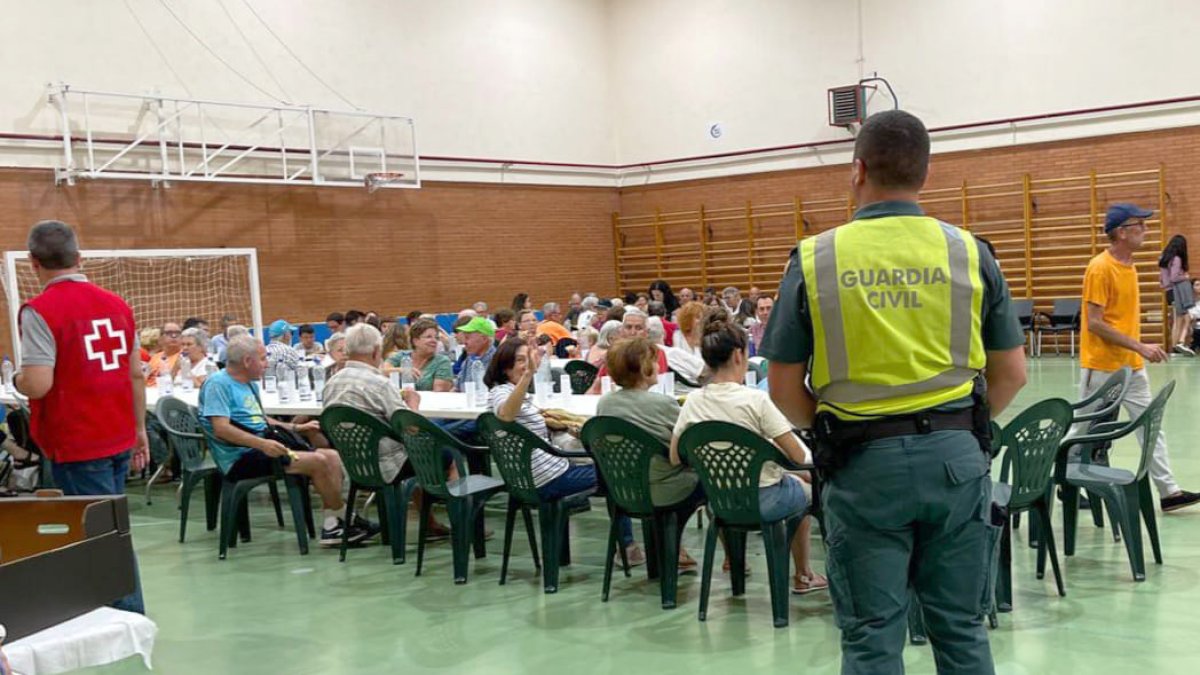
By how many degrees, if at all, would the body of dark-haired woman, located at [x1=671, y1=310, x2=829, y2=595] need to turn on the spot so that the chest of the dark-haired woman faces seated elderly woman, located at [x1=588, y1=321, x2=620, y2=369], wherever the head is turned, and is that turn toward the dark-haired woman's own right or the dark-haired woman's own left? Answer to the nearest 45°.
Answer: approximately 45° to the dark-haired woman's own left

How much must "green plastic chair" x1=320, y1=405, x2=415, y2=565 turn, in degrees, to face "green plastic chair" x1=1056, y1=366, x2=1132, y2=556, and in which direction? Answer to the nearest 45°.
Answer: approximately 45° to its right

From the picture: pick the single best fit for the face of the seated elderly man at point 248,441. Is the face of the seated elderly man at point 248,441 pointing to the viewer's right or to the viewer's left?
to the viewer's right

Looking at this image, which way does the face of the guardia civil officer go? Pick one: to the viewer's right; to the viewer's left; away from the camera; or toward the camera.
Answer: away from the camera

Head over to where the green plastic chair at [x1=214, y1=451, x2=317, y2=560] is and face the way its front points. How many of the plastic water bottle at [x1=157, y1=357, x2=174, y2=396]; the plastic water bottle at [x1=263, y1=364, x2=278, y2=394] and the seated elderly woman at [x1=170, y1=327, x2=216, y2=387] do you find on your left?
3

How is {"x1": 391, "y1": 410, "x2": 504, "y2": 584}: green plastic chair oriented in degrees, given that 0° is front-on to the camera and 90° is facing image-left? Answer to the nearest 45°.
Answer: approximately 225°

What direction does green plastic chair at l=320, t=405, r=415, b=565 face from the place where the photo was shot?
facing away from the viewer and to the right of the viewer

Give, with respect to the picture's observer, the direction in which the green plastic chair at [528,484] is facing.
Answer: facing away from the viewer and to the right of the viewer
